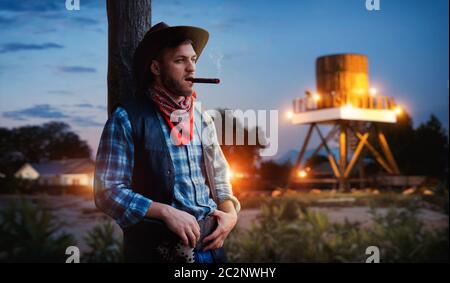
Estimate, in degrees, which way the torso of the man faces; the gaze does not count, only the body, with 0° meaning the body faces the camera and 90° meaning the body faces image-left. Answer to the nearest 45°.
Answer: approximately 315°

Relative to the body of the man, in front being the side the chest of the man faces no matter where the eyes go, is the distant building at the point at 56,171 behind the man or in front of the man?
behind
